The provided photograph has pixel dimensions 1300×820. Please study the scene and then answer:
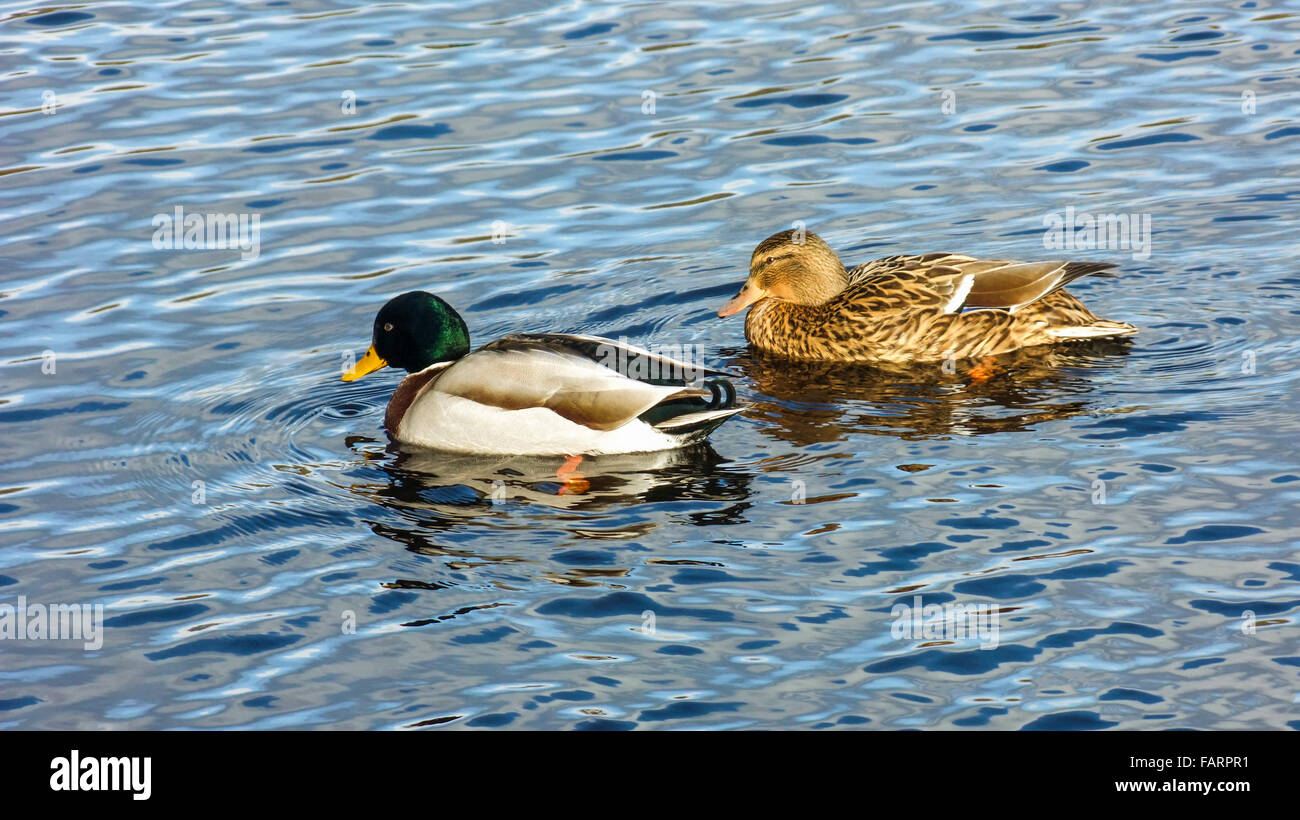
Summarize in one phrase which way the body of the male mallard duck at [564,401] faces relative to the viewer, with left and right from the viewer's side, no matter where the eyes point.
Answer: facing to the left of the viewer

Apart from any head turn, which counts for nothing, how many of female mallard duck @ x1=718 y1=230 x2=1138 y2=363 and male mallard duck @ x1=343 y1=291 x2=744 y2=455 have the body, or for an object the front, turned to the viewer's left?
2

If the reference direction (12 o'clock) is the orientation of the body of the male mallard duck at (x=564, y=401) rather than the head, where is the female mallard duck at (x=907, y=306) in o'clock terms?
The female mallard duck is roughly at 5 o'clock from the male mallard duck.

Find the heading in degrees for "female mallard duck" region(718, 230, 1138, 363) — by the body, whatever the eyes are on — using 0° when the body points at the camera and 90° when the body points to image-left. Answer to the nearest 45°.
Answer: approximately 90°

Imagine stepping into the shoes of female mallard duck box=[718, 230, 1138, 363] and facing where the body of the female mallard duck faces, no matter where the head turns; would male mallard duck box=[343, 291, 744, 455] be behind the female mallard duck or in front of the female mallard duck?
in front
